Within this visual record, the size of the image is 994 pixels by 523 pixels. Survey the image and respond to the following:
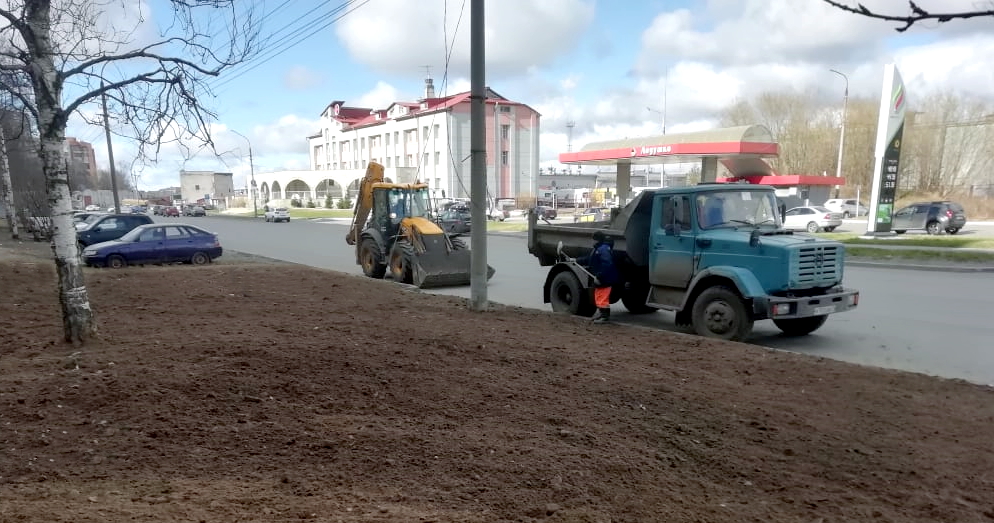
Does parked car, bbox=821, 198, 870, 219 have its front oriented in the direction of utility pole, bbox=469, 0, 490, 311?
no

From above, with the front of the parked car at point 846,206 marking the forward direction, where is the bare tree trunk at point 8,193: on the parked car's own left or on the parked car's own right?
on the parked car's own right

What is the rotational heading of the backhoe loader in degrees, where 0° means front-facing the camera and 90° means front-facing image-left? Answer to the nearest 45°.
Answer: approximately 315°

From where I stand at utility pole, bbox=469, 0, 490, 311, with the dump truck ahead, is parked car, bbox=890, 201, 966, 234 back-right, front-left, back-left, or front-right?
front-left

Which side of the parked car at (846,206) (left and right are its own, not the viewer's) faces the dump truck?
right

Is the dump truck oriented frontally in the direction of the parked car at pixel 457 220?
no

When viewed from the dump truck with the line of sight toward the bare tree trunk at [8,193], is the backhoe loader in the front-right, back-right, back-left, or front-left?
front-right

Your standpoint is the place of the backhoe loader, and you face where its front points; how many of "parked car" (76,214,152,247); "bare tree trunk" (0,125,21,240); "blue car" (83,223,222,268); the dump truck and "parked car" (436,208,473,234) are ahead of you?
1

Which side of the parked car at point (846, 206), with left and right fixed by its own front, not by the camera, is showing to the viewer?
right

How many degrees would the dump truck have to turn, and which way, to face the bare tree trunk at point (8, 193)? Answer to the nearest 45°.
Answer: approximately 135° to its right

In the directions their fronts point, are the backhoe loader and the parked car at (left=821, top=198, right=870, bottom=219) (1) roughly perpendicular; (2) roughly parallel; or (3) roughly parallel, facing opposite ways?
roughly parallel

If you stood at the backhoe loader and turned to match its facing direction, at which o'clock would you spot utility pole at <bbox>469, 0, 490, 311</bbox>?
The utility pole is roughly at 1 o'clock from the backhoe loader.

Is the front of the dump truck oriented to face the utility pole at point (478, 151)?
no

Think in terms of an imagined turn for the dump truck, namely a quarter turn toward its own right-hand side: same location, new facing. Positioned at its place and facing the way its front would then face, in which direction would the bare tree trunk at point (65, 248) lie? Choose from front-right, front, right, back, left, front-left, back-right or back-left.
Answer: front

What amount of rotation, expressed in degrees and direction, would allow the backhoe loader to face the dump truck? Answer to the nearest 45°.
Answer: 0° — it already faces it

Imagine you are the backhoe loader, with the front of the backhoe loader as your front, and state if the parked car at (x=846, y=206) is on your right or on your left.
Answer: on your left

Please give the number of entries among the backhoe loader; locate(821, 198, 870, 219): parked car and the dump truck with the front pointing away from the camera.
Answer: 0
